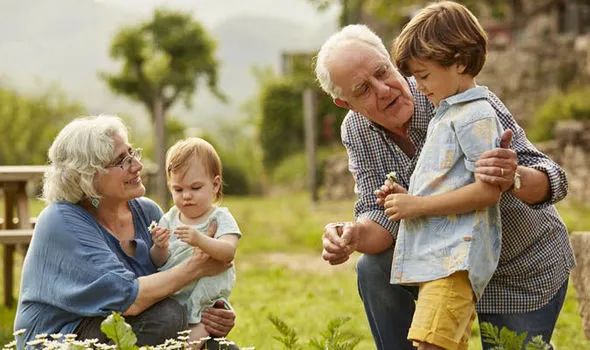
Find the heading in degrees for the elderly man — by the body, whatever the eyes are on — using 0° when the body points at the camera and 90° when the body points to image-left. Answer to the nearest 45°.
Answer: approximately 45°

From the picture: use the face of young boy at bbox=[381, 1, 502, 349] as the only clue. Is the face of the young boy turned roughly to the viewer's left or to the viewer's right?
to the viewer's left

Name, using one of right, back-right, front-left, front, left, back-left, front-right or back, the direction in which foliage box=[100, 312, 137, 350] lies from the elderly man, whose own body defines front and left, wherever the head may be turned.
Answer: front

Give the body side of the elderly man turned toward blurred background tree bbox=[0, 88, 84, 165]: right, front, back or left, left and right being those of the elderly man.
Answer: right

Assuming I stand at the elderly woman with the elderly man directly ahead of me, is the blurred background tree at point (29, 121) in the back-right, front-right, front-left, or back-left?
back-left

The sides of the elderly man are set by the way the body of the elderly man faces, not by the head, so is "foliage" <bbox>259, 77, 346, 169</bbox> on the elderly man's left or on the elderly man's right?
on the elderly man's right

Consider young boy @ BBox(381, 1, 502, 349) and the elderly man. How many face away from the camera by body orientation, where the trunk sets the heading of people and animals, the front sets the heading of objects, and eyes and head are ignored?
0

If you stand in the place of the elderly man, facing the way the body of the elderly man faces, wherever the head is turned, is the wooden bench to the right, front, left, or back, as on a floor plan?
right

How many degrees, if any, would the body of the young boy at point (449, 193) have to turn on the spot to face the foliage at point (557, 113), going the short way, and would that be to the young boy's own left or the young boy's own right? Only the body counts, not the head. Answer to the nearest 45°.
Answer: approximately 90° to the young boy's own right
